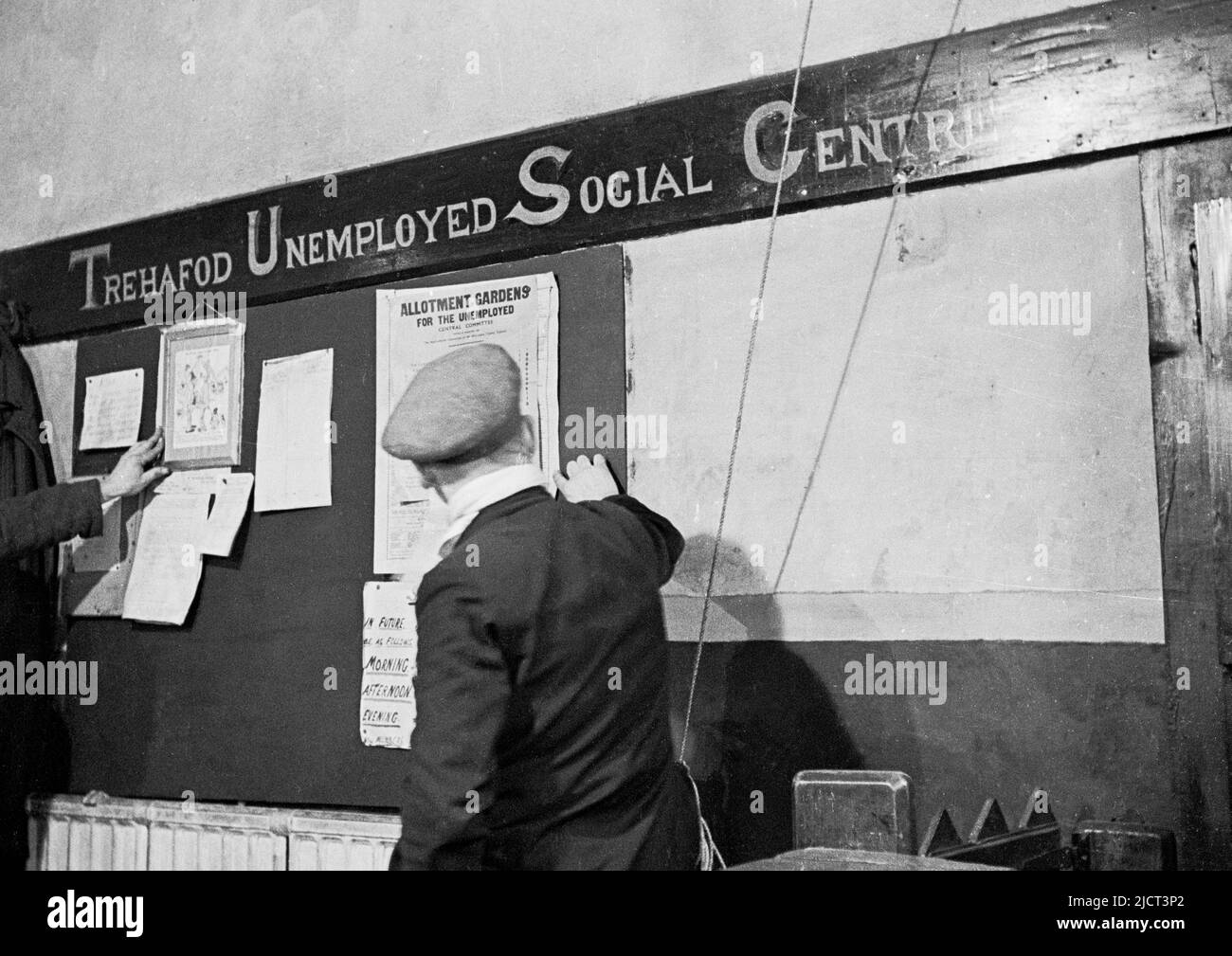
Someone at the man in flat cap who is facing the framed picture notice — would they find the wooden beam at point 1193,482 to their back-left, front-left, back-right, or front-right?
back-right

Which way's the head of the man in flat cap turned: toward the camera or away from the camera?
away from the camera

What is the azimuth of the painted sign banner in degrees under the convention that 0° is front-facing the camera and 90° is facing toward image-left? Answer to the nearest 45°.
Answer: approximately 45°

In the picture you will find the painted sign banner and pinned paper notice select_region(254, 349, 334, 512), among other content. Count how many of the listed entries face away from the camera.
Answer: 0

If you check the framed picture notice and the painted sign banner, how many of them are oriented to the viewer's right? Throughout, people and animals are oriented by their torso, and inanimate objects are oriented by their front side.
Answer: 0

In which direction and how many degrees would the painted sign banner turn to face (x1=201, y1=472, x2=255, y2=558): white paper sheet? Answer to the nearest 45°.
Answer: approximately 90° to its right

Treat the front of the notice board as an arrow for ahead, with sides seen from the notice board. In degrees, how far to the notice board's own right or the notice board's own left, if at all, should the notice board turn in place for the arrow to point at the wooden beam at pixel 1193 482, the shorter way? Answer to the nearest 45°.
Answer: approximately 90° to the notice board's own left

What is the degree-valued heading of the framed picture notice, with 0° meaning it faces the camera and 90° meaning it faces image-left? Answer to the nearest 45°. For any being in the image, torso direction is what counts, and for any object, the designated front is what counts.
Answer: approximately 45°

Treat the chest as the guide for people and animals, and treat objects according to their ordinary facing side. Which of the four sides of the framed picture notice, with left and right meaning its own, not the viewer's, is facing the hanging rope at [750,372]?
left

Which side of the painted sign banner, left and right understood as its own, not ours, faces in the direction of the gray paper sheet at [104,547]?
right

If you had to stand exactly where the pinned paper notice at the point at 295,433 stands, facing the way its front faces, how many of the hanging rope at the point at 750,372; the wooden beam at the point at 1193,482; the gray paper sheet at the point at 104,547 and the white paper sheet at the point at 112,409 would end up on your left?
2
